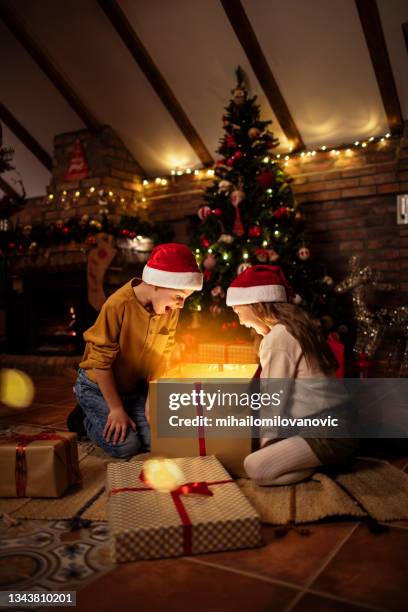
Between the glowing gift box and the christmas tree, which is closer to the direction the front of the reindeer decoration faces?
the christmas tree

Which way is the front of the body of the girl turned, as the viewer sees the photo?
to the viewer's left

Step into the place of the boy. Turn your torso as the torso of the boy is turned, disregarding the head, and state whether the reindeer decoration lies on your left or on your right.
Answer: on your left

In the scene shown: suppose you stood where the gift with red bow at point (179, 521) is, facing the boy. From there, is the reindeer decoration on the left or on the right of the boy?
right

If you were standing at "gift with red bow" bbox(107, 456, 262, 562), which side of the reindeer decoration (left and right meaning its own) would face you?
left

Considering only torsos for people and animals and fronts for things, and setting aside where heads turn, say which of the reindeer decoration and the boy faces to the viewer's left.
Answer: the reindeer decoration

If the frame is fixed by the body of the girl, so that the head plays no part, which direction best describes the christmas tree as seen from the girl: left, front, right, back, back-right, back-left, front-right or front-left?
right

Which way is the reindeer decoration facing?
to the viewer's left

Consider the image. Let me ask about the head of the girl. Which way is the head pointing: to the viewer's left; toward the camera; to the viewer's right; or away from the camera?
to the viewer's left

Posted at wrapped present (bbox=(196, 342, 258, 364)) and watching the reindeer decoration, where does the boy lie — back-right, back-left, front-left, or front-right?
back-right
